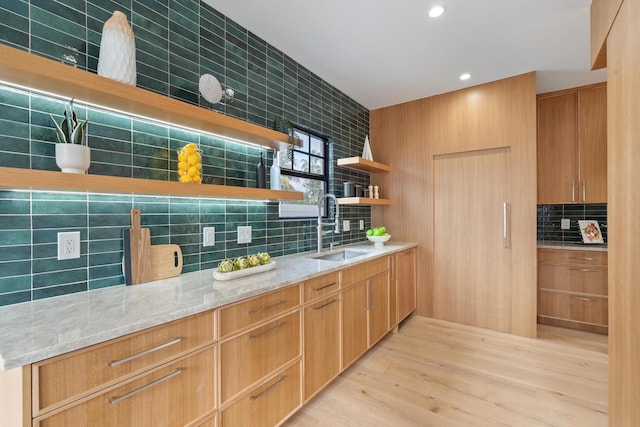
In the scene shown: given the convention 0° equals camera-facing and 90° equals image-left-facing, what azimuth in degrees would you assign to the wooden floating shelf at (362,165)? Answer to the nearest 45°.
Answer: approximately 315°

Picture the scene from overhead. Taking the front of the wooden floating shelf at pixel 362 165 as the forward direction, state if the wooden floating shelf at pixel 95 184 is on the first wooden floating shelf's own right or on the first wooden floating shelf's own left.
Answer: on the first wooden floating shelf's own right

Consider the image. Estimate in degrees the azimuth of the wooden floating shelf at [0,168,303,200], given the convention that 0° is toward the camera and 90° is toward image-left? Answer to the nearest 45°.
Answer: approximately 315°

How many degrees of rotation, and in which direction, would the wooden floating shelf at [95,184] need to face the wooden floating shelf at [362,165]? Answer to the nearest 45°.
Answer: approximately 90° to its left

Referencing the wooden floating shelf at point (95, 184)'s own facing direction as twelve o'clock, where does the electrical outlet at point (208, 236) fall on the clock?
The electrical outlet is roughly at 9 o'clock from the wooden floating shelf.
